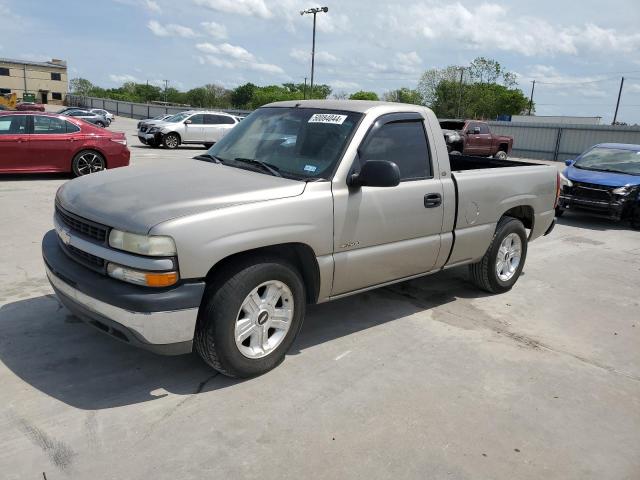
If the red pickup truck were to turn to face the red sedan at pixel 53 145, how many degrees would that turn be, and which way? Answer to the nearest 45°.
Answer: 0° — it already faces it

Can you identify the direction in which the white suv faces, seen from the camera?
facing the viewer and to the left of the viewer

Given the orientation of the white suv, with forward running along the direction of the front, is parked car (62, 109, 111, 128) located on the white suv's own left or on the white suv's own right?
on the white suv's own right

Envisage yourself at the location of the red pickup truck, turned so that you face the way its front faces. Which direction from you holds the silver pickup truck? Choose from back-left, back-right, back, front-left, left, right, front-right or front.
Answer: front-left

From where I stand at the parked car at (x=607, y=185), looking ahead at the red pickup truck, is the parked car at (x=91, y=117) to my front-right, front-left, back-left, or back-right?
front-left

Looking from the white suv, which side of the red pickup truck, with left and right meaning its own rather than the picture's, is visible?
front

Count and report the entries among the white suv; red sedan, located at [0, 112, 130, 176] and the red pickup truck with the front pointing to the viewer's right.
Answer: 0

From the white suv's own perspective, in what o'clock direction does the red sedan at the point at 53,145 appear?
The red sedan is roughly at 11 o'clock from the white suv.

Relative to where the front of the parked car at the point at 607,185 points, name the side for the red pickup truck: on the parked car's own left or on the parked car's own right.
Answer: on the parked car's own right

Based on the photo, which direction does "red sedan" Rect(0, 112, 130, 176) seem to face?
to the viewer's left

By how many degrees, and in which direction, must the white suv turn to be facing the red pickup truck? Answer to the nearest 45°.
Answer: approximately 135° to its left

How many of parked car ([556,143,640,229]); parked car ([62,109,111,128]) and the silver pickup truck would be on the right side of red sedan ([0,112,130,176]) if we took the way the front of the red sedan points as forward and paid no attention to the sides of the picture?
1

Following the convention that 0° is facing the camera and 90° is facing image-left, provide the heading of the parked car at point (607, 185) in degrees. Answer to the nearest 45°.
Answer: approximately 45°

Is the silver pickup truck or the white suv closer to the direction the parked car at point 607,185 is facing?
the silver pickup truck

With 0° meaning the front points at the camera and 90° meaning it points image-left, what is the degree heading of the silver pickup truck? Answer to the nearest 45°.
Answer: approximately 45°

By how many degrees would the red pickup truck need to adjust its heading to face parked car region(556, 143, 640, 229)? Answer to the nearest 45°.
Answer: approximately 45° to its left
